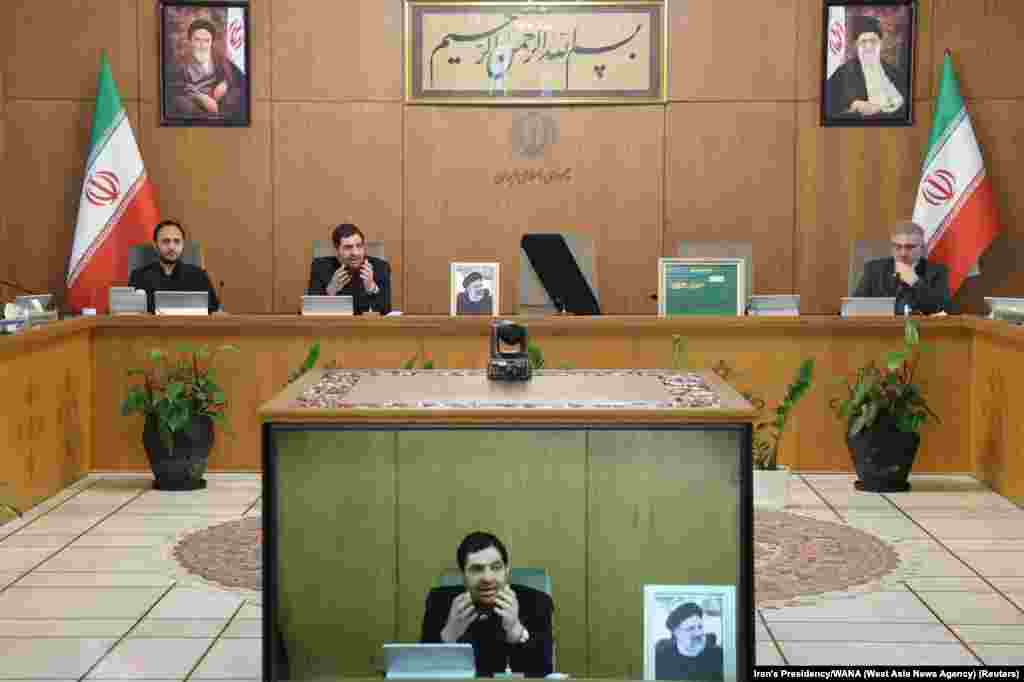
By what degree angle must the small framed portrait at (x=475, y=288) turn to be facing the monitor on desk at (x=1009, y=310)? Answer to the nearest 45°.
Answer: approximately 90° to its left

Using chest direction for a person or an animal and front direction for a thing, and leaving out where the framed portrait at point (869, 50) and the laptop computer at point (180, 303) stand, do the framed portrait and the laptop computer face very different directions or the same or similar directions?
very different directions

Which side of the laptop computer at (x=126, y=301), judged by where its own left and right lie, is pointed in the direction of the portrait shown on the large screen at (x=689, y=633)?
back

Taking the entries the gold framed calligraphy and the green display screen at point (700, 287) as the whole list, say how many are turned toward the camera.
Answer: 2

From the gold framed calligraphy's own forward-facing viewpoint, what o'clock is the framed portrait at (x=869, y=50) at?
The framed portrait is roughly at 9 o'clock from the gold framed calligraphy.

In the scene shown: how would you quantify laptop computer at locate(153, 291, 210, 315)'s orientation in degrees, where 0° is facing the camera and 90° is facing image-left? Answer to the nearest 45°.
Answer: approximately 180°

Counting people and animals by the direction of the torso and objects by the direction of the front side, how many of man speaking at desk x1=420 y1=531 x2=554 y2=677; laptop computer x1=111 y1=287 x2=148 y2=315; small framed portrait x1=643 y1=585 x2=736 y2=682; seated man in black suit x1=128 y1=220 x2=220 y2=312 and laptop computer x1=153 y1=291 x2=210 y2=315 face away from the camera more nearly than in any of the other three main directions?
2

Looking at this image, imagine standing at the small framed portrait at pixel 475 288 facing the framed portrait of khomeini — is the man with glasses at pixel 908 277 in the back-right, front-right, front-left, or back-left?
back-right

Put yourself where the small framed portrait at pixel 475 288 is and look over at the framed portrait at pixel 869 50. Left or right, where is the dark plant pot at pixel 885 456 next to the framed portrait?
right
